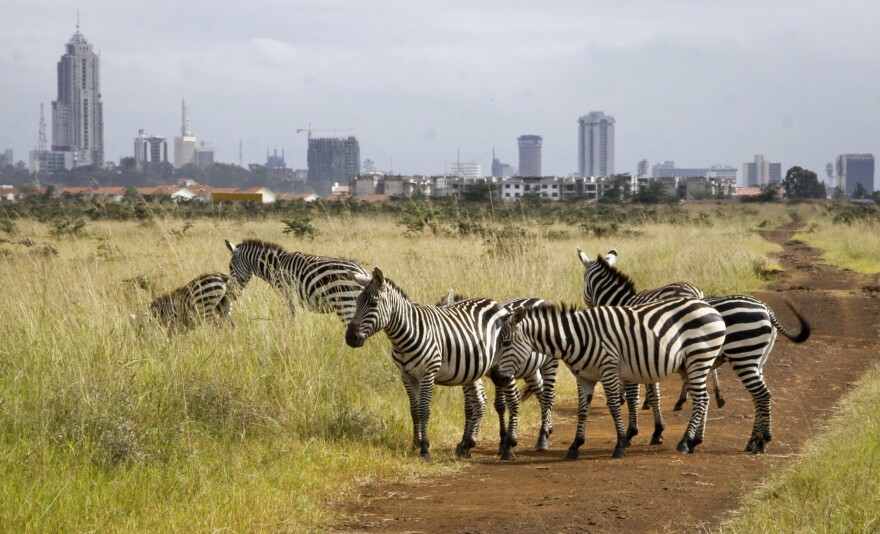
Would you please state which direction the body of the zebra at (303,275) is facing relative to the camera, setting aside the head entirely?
to the viewer's left

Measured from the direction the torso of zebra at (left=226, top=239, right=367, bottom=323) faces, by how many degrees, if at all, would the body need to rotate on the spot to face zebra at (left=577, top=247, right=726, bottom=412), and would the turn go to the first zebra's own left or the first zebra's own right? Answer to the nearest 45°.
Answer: approximately 135° to the first zebra's own left

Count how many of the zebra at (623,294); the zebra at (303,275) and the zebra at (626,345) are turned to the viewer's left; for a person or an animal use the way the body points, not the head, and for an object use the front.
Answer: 3

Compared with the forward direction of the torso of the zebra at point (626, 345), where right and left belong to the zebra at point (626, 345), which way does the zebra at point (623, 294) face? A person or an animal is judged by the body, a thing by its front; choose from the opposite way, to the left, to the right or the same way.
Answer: the same way

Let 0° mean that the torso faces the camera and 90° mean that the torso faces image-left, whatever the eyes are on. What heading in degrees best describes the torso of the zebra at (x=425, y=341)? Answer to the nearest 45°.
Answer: approximately 45°

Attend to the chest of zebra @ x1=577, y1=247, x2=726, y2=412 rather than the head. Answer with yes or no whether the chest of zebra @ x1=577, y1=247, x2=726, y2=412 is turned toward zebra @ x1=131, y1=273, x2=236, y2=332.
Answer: yes

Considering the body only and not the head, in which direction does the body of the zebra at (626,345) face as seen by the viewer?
to the viewer's left

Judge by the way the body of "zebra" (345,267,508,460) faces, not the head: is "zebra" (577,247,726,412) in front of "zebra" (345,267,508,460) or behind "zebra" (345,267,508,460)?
behind

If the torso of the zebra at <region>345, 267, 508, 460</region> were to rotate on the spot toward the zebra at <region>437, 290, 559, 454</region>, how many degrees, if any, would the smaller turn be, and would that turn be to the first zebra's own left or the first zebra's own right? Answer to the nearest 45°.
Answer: approximately 180°

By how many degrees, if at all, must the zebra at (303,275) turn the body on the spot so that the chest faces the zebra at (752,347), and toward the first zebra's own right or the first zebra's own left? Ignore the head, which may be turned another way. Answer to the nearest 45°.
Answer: approximately 135° to the first zebra's own left

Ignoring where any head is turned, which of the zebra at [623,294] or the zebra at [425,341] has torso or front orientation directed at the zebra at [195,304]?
the zebra at [623,294]

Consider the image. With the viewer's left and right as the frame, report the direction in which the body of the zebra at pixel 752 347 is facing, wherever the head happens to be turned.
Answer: facing to the left of the viewer

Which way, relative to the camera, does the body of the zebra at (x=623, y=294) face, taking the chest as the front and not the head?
to the viewer's left
